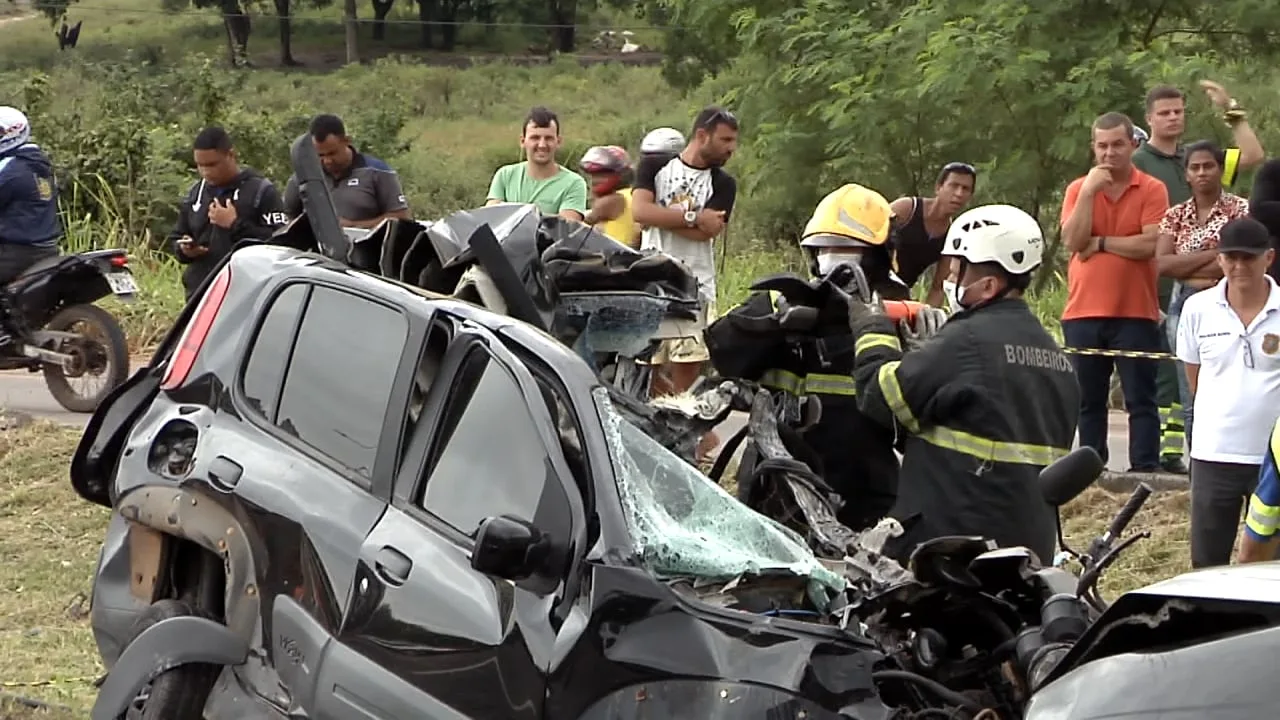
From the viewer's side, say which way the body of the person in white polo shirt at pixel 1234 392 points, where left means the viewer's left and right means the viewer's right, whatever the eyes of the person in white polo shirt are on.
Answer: facing the viewer

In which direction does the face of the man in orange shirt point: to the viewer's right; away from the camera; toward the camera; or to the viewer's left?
toward the camera

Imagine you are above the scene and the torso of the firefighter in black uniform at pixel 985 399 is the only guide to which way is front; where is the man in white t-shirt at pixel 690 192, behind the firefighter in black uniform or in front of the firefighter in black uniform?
in front

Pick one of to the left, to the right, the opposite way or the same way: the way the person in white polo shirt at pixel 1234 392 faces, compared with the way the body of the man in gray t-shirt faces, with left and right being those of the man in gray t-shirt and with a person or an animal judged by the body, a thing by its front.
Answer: the same way

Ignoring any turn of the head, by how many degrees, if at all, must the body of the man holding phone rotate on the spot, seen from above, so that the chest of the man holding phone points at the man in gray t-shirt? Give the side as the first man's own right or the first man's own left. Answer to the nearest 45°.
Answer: approximately 90° to the first man's own left

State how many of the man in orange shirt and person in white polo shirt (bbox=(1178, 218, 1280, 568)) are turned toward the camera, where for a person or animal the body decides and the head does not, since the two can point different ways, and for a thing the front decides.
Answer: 2

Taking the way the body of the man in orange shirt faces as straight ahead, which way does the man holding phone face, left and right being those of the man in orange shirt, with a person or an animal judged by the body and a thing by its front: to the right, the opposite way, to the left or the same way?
the same way

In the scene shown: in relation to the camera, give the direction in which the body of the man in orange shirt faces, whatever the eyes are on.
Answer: toward the camera

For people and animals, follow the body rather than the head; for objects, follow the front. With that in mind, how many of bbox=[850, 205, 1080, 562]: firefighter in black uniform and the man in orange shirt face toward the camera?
1

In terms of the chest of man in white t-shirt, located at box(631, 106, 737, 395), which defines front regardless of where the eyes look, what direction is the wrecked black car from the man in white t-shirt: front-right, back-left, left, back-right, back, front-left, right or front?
front-right

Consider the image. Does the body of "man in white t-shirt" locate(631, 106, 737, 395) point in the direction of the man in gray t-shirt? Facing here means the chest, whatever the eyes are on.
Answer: no

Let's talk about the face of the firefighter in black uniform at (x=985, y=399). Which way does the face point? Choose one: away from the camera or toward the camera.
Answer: away from the camera

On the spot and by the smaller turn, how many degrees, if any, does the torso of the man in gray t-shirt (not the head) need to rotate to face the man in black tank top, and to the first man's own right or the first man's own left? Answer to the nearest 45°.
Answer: approximately 90° to the first man's own left

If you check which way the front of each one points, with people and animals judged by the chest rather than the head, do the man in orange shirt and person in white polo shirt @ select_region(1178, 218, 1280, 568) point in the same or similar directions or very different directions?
same or similar directions

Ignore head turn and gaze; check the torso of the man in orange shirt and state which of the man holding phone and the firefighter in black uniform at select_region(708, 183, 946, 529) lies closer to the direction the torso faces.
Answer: the firefighter in black uniform

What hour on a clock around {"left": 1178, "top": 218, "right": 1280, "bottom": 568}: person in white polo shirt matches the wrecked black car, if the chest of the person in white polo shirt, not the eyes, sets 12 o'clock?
The wrecked black car is roughly at 1 o'clock from the person in white polo shirt.

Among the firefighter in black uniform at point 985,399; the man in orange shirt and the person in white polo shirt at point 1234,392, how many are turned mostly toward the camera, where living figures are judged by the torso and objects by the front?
2
